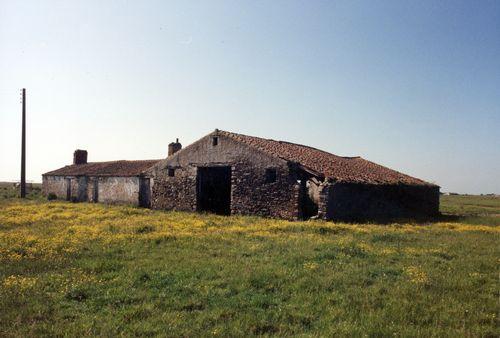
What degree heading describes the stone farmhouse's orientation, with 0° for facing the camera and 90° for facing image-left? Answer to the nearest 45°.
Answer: approximately 45°
